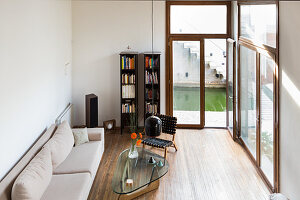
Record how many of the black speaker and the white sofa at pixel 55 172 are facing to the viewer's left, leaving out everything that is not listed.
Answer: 0

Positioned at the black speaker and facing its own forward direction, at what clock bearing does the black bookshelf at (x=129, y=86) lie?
The black bookshelf is roughly at 10 o'clock from the black speaker.

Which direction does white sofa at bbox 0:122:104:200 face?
to the viewer's right

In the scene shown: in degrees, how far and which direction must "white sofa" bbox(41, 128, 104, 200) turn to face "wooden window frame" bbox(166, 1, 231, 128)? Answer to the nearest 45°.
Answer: approximately 45° to its left

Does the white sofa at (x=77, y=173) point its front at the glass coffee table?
yes

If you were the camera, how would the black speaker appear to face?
facing the viewer and to the right of the viewer

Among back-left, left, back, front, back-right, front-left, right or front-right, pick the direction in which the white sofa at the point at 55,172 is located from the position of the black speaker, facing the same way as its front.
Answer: front-right

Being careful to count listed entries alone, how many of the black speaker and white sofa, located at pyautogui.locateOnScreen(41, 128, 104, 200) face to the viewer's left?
0
